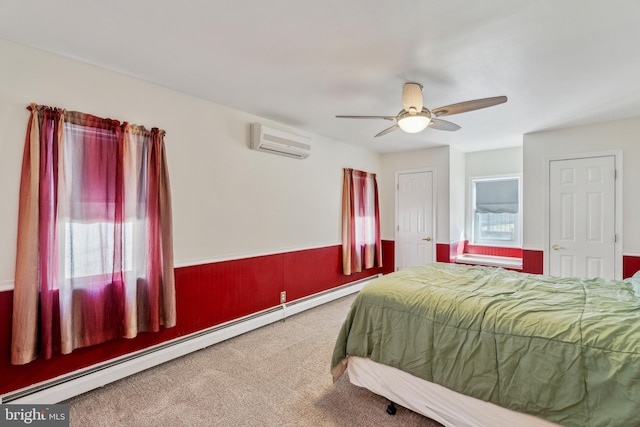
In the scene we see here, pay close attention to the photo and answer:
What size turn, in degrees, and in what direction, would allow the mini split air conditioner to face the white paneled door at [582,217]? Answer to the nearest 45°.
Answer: approximately 45° to its left

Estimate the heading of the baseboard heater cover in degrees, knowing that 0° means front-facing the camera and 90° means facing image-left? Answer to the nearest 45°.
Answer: approximately 315°

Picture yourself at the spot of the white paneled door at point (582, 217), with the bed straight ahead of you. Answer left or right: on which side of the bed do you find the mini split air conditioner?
right

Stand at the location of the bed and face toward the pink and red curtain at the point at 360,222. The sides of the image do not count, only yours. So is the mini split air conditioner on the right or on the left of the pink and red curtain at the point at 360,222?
left

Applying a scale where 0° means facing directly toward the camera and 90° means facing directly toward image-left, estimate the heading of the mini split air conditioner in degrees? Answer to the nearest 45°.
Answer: approximately 315°

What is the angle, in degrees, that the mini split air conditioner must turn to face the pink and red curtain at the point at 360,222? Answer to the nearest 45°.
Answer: approximately 90° to its left

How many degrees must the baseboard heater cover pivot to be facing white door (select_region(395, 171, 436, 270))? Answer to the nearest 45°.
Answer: approximately 45° to its left

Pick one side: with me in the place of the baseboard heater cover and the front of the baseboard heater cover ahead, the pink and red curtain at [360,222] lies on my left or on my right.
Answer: on my left

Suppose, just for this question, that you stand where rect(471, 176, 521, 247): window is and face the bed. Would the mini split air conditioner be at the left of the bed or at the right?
right

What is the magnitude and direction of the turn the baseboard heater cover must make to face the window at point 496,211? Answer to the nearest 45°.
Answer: approximately 45° to its left
